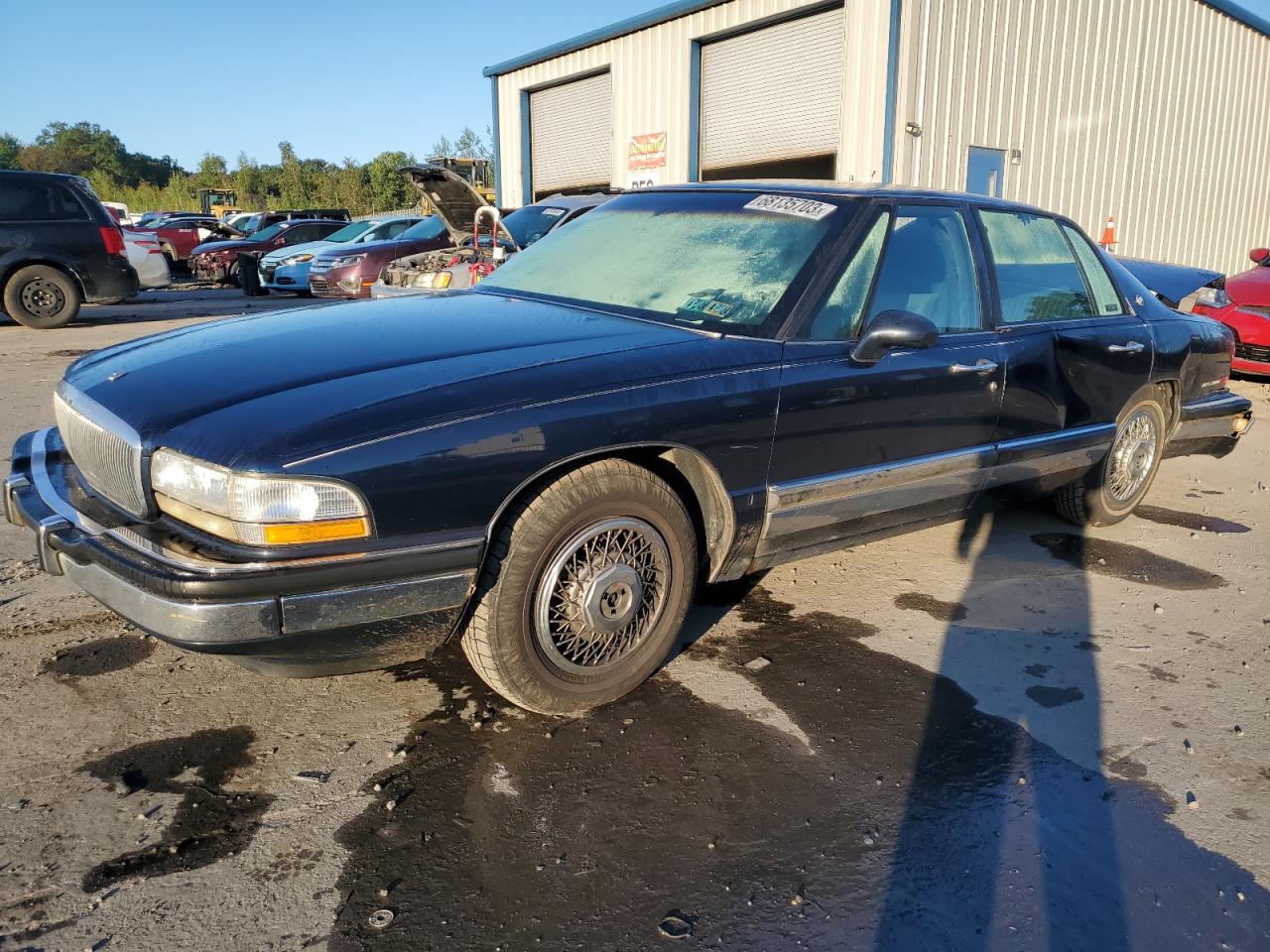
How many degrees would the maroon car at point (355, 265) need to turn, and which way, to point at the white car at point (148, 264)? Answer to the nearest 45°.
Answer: approximately 45° to its right

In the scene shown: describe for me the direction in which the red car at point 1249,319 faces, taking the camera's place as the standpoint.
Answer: facing the viewer and to the left of the viewer

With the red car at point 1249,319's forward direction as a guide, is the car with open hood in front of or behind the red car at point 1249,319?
in front

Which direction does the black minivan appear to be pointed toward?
to the viewer's left

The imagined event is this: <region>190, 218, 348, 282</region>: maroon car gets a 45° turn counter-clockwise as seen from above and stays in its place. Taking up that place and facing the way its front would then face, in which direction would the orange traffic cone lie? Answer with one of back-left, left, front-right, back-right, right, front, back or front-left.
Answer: front-left

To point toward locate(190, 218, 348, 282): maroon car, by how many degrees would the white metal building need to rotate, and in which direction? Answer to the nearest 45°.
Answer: approximately 45° to its right

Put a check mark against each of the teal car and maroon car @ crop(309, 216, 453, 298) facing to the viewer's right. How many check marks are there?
0

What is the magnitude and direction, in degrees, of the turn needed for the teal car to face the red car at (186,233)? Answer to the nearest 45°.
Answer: approximately 135° to its right

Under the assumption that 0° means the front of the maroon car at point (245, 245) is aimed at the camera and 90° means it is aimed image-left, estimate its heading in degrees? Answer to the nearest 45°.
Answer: approximately 45°

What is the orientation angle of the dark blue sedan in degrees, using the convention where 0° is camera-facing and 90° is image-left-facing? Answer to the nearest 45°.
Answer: approximately 45°
